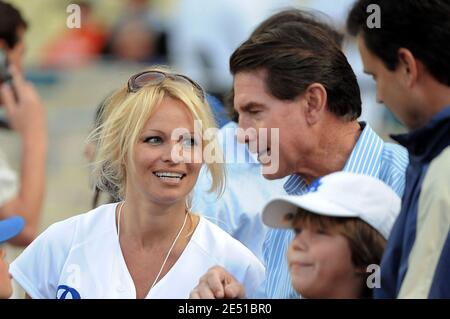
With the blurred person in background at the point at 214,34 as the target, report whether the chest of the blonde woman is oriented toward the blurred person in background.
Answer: no

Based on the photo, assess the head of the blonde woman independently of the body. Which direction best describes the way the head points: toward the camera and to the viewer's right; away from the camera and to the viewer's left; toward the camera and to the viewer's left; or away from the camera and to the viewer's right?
toward the camera and to the viewer's right

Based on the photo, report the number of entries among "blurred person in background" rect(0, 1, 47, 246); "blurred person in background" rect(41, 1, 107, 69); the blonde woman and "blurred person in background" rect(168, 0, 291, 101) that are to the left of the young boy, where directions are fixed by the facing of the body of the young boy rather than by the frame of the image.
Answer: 0

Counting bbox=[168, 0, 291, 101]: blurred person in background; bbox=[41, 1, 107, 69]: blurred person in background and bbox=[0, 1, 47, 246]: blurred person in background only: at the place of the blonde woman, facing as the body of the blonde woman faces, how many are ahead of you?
0

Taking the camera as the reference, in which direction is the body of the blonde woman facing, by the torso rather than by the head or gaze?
toward the camera

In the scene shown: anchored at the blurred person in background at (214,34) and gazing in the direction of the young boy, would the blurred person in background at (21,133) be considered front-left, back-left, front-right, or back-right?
front-right

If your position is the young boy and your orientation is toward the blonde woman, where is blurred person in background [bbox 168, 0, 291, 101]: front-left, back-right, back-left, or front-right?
front-right

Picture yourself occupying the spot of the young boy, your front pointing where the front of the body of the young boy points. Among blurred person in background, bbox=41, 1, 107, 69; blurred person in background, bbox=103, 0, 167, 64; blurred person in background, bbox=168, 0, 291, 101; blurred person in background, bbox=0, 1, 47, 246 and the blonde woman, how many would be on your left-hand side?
0

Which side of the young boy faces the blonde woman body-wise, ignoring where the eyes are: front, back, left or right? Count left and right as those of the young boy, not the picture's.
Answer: right

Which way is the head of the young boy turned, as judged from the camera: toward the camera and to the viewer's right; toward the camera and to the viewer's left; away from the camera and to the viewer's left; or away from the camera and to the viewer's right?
toward the camera and to the viewer's left

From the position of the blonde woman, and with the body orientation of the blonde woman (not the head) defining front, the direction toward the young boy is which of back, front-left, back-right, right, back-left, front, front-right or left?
front-left

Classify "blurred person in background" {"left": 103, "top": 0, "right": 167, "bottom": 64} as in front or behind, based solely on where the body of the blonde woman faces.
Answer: behind

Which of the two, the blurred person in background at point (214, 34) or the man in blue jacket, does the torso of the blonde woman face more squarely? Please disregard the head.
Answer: the man in blue jacket

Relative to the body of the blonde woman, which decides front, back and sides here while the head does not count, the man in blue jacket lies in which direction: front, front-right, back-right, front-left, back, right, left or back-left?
front-left
